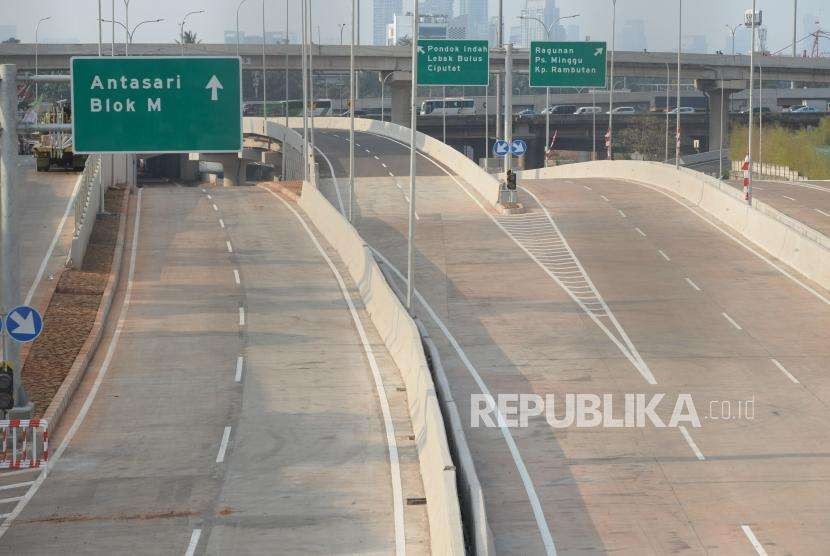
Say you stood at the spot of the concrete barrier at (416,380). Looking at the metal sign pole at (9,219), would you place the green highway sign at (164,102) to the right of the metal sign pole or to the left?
right

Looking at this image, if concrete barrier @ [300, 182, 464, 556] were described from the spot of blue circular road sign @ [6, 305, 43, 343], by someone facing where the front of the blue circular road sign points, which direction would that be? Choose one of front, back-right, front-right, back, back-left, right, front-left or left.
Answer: left

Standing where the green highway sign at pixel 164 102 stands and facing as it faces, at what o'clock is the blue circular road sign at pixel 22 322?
The blue circular road sign is roughly at 1 o'clock from the green highway sign.

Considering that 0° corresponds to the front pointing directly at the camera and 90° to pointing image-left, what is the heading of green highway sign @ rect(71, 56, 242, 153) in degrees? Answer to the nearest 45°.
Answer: approximately 0°

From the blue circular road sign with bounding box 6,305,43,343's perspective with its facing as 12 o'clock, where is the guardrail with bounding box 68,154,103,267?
The guardrail is roughly at 6 o'clock from the blue circular road sign.
